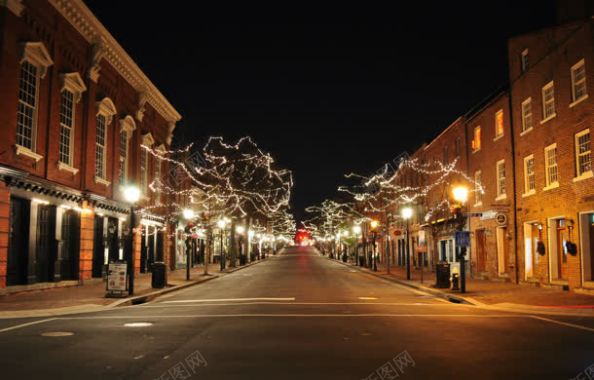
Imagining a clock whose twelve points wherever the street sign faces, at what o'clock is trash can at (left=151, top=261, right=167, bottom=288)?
The trash can is roughly at 3 o'clock from the street sign.

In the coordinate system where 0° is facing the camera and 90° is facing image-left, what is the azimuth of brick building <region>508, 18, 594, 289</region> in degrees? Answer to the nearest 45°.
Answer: approximately 45°

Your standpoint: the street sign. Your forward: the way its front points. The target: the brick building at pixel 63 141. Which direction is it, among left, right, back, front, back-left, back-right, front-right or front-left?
right

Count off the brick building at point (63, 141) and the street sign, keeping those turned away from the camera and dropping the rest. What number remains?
0

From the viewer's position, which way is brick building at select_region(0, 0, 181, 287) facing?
facing the viewer and to the right of the viewer

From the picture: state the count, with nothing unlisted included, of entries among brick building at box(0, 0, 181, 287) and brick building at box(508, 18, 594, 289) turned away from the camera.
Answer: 0

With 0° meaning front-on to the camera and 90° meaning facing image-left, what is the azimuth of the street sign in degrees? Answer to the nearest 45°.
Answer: approximately 0°

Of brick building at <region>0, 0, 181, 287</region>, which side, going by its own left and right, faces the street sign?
front

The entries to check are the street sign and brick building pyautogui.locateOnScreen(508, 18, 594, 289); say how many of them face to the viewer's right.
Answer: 0

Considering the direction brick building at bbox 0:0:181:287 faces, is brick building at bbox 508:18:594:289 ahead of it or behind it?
ahead
